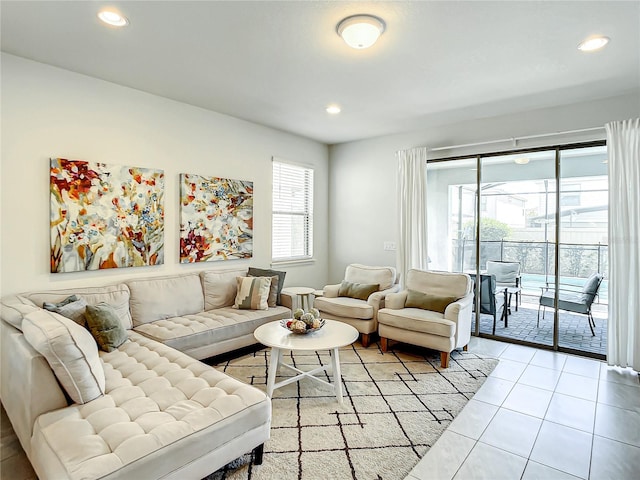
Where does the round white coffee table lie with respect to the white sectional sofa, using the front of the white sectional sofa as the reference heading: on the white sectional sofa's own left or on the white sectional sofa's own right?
on the white sectional sofa's own left

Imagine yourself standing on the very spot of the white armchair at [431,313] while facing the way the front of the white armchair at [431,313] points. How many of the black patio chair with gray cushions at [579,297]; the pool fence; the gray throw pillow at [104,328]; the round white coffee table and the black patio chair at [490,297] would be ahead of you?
2

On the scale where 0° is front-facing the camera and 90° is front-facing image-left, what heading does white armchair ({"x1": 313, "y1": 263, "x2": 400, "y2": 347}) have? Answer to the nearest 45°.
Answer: approximately 45°

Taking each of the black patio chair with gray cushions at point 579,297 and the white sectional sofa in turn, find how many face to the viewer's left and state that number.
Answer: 1

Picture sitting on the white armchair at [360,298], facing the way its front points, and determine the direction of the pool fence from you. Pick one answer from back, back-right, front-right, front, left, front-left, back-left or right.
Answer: back-left

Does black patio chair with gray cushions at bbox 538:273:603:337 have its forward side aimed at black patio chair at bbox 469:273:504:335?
yes

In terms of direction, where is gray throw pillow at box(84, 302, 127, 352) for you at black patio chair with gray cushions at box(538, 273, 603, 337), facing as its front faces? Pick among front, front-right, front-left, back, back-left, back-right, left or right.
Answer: front-left

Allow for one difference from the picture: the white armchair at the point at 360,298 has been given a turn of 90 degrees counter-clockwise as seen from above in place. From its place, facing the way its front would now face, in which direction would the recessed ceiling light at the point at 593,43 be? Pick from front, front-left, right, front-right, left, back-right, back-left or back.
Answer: front

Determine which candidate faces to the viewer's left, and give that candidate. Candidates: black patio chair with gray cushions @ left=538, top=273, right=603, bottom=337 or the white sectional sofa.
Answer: the black patio chair with gray cushions

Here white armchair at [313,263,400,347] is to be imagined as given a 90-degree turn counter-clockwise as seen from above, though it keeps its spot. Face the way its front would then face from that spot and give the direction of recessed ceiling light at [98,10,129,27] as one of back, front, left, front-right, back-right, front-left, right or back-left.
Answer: right

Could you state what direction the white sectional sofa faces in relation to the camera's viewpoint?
facing the viewer and to the right of the viewer

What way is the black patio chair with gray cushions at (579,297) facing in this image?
to the viewer's left
